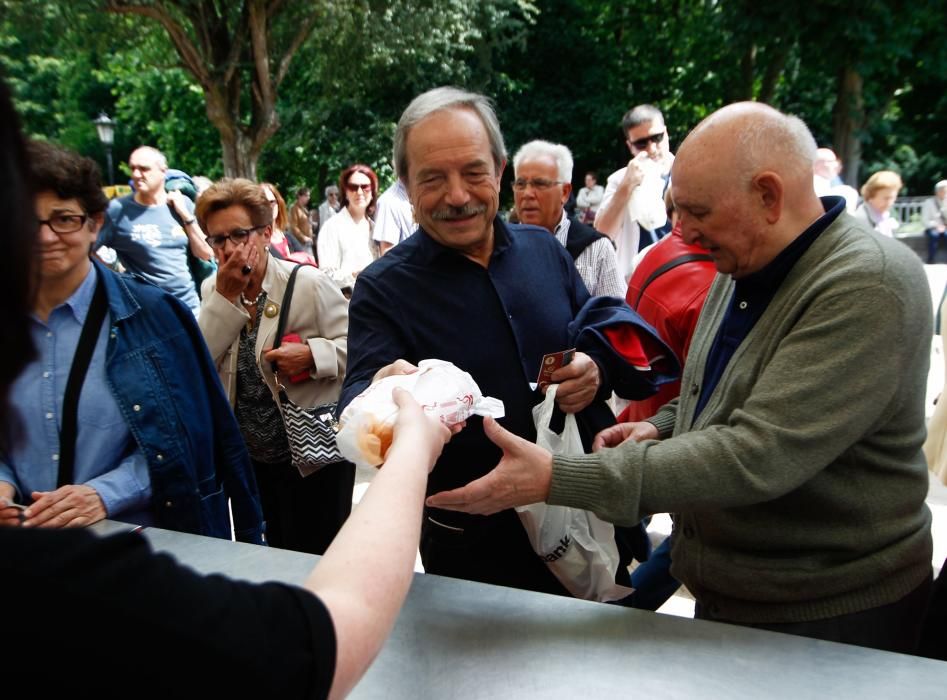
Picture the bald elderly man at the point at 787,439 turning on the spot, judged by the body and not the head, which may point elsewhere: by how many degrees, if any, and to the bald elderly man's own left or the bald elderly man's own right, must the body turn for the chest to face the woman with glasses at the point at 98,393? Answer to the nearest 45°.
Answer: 0° — they already face them

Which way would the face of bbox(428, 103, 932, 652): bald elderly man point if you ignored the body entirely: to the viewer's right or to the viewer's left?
to the viewer's left

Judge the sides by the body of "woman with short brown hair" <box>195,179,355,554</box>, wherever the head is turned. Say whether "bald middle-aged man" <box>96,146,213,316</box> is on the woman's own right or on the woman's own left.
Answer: on the woman's own right

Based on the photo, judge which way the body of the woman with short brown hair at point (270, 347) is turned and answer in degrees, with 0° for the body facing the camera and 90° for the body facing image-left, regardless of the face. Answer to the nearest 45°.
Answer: approximately 45°

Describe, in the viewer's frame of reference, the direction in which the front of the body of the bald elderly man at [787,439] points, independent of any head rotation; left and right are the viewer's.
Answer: facing to the left of the viewer

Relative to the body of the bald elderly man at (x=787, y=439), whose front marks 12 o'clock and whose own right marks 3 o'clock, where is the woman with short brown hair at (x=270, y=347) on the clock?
The woman with short brown hair is roughly at 1 o'clock from the bald elderly man.

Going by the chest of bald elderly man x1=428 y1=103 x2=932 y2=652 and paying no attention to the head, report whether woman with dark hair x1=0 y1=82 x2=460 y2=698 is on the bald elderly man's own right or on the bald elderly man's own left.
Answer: on the bald elderly man's own left

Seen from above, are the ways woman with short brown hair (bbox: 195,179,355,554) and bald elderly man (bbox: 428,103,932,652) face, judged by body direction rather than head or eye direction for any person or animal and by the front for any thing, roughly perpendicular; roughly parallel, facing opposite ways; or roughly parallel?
roughly perpendicular
